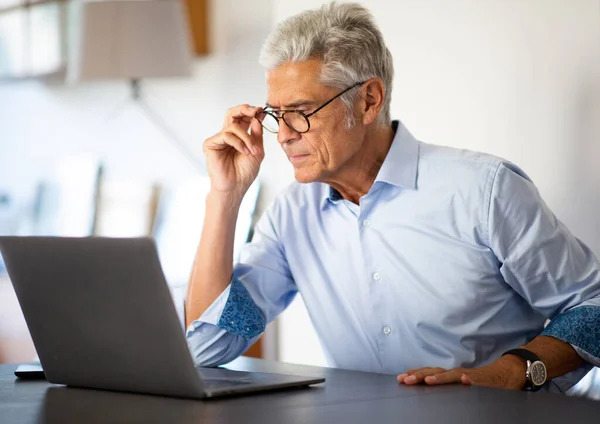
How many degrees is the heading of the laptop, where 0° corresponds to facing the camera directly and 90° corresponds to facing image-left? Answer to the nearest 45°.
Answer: approximately 225°

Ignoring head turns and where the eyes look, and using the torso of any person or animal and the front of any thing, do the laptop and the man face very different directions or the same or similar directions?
very different directions

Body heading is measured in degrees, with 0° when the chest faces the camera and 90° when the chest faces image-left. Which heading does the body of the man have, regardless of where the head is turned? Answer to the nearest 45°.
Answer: approximately 45°

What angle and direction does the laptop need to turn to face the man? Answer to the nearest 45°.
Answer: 0° — it already faces them

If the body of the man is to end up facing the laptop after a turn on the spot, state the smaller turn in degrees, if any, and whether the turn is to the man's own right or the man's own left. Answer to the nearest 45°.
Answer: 0° — they already face it
